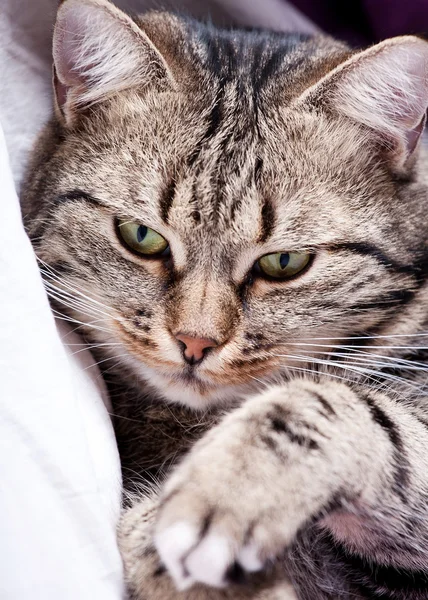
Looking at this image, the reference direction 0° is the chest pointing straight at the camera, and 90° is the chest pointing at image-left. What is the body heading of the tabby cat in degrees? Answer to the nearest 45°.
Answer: approximately 0°
